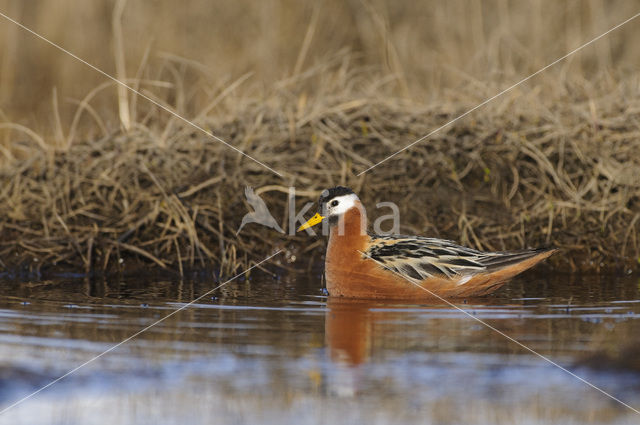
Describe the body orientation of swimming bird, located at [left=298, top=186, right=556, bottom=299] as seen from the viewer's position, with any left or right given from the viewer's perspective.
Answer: facing to the left of the viewer
